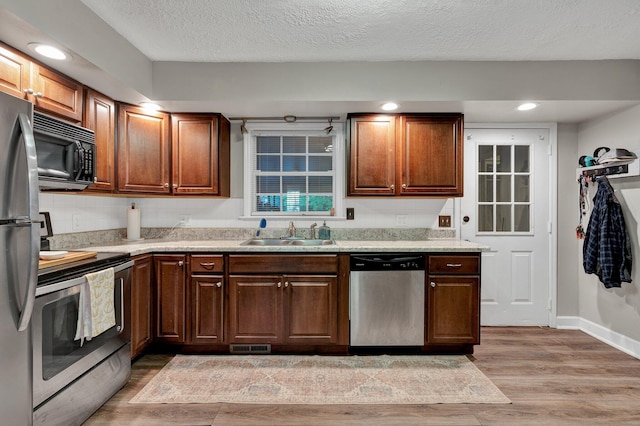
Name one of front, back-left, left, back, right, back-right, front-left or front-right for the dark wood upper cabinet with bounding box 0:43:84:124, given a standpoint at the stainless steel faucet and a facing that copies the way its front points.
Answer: front-right

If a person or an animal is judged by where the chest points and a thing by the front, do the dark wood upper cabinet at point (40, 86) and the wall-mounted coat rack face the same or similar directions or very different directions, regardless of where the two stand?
very different directions

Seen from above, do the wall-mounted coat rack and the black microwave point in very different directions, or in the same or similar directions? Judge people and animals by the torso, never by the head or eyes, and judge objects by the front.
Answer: very different directions

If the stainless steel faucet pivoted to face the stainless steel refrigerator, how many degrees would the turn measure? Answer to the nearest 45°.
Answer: approximately 45° to its right

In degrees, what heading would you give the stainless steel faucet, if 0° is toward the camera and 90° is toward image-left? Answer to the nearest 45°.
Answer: approximately 0°

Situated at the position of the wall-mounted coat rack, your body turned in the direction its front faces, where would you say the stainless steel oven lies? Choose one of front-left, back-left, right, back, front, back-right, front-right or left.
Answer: front

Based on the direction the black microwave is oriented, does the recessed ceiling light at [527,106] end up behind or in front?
in front

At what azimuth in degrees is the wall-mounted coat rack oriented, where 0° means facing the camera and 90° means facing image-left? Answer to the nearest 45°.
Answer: approximately 45°

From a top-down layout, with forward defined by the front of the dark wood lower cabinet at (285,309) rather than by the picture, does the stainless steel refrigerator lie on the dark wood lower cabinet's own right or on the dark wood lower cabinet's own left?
on the dark wood lower cabinet's own right

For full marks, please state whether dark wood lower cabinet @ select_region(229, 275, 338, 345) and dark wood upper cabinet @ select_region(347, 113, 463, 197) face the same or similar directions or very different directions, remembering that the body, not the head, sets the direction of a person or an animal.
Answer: same or similar directions

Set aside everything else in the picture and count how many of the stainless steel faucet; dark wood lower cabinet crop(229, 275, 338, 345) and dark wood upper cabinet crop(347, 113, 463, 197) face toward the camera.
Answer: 3

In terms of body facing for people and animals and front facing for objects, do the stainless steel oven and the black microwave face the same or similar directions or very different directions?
same or similar directions

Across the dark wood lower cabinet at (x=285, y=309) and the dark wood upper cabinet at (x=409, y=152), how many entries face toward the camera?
2

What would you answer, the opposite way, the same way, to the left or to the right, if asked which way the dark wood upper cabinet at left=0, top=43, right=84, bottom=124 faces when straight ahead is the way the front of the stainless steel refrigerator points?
the same way

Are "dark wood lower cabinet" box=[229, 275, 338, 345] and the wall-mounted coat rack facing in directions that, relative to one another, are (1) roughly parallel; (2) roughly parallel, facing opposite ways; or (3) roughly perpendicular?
roughly perpendicular

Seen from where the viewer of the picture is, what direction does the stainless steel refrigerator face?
facing the viewer and to the right of the viewer

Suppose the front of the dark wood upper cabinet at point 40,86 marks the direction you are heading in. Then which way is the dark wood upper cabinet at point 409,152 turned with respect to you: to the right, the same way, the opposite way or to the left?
to the right

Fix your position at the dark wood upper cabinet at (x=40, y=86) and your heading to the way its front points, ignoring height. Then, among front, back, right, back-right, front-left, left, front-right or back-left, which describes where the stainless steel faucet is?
front-left

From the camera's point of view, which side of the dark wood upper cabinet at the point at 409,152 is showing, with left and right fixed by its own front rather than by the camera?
front

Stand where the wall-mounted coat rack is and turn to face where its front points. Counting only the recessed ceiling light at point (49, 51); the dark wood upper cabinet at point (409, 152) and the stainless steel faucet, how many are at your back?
0

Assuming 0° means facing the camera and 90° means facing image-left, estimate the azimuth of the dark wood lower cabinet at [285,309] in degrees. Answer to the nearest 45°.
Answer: approximately 0°

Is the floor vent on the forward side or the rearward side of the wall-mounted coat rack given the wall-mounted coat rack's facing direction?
on the forward side
